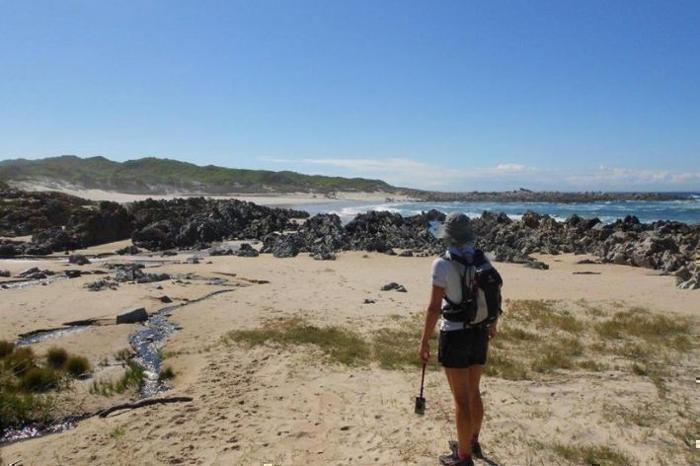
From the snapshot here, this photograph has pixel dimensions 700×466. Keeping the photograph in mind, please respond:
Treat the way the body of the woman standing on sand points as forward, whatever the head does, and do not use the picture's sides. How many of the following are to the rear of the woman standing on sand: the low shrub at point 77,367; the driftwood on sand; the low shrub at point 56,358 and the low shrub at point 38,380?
0

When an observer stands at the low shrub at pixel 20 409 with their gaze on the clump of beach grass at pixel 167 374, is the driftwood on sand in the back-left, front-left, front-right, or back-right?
front-right

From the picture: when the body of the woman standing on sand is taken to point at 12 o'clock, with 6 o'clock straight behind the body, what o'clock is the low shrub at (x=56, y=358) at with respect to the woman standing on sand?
The low shrub is roughly at 11 o'clock from the woman standing on sand.

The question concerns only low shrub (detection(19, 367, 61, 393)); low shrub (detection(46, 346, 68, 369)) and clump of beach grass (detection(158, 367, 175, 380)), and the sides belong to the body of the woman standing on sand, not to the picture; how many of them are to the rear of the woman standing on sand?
0

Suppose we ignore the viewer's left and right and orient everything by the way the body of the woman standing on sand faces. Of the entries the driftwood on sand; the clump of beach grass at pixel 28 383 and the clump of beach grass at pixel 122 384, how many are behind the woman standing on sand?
0

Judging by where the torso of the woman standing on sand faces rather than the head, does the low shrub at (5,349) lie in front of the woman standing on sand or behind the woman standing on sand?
in front

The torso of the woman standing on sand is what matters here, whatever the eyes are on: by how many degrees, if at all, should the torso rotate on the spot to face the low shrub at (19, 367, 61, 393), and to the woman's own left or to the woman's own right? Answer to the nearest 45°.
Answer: approximately 45° to the woman's own left

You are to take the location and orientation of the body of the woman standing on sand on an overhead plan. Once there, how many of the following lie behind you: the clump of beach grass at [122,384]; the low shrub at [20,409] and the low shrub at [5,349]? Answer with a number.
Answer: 0

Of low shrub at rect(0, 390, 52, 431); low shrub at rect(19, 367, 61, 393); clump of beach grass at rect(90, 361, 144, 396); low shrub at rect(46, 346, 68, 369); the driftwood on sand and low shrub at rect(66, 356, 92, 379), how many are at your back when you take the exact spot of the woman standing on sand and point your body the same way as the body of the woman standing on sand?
0

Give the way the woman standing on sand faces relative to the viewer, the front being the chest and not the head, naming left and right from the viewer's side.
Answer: facing away from the viewer and to the left of the viewer

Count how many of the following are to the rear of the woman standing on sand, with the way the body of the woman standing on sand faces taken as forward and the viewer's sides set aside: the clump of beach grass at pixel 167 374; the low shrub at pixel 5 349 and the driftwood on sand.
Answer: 0

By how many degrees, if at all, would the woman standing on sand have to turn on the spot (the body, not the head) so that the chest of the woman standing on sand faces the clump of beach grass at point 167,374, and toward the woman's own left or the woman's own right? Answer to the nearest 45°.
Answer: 0° — they already face it

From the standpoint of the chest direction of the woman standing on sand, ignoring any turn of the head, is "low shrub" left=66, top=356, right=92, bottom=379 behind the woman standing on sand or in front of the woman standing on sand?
in front

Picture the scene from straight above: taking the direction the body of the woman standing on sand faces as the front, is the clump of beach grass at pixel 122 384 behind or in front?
in front

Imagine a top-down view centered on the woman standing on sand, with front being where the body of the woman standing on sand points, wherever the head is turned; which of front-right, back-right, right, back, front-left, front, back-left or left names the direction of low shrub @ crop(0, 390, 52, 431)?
front-left

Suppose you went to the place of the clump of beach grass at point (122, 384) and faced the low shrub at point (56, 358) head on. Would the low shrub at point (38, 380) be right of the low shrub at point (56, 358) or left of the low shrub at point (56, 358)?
left
